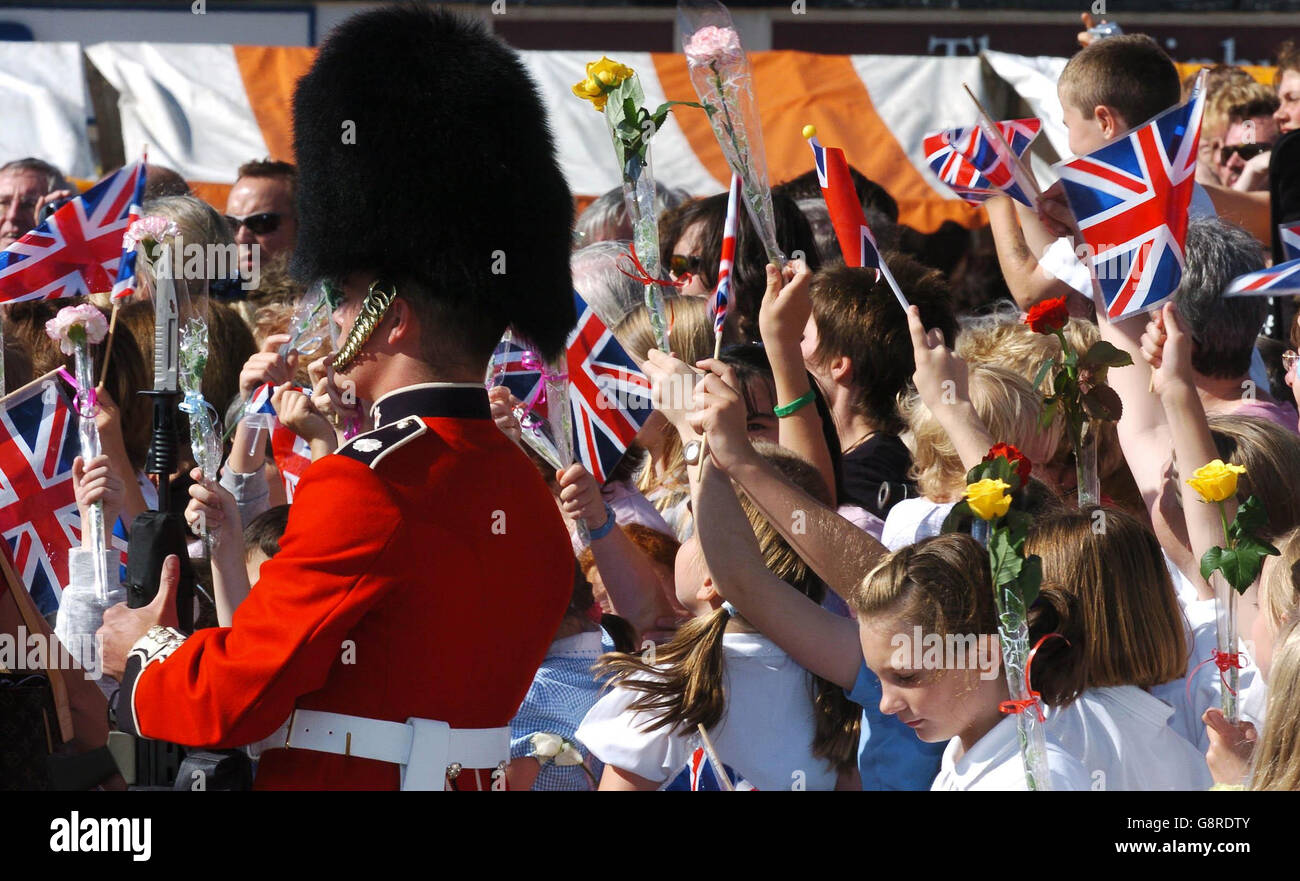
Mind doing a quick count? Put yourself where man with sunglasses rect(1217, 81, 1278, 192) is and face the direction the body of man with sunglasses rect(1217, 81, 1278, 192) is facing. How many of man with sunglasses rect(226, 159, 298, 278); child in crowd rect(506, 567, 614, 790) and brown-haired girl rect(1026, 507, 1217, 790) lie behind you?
0

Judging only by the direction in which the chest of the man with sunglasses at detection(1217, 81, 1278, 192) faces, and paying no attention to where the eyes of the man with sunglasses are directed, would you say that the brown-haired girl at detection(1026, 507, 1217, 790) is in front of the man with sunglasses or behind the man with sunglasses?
in front

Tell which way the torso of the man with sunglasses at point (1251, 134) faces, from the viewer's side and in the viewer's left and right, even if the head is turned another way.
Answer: facing the viewer and to the left of the viewer

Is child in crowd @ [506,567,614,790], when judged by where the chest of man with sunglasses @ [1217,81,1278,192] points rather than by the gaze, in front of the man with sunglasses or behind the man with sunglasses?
in front

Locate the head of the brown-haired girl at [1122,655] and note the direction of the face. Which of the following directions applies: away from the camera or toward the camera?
away from the camera

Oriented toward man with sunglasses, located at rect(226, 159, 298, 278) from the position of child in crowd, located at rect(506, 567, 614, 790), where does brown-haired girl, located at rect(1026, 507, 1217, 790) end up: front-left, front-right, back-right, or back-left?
back-right

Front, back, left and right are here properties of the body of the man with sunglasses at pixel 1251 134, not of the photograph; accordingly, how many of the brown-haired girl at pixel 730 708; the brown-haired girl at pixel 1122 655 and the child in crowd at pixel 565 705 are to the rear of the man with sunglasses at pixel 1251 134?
0

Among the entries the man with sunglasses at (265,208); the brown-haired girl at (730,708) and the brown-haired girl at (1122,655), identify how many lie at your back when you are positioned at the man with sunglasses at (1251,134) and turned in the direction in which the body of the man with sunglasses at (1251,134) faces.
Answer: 0

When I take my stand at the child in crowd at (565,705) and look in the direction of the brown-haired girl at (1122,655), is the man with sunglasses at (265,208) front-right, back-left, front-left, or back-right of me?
back-left

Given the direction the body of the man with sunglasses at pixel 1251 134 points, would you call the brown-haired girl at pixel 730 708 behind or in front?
in front

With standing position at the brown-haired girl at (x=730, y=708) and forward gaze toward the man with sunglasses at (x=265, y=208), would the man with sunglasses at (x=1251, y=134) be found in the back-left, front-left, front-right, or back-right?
front-right
